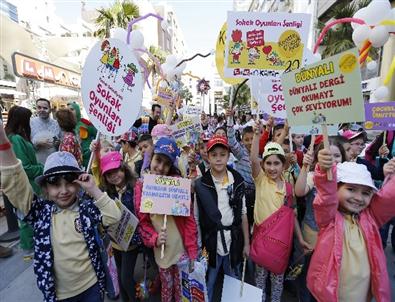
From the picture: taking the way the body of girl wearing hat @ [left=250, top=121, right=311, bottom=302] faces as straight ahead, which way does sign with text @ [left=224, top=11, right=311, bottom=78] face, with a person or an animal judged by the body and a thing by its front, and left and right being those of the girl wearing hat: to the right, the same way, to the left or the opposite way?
the same way

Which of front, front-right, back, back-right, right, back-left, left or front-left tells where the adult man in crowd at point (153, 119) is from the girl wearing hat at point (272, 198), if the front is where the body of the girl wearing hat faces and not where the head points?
back-right

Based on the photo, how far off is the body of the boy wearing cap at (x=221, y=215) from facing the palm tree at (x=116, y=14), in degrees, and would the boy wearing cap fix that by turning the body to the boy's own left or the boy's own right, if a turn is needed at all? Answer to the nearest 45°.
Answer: approximately 135° to the boy's own right

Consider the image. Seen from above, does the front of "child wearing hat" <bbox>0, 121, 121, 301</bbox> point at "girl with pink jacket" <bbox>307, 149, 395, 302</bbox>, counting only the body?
no

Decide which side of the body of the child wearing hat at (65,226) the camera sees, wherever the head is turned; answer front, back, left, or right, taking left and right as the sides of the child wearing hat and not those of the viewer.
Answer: front

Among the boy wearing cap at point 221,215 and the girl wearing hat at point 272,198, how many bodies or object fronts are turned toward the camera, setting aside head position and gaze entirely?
2

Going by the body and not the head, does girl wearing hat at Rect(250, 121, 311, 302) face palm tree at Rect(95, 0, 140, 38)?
no

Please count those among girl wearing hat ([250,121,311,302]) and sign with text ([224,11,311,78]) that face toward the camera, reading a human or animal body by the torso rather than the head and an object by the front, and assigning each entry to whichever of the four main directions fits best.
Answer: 2

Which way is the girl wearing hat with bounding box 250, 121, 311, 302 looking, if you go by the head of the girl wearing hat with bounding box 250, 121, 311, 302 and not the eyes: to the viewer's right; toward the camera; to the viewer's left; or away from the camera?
toward the camera

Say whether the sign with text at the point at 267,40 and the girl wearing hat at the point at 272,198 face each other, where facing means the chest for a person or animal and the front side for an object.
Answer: no

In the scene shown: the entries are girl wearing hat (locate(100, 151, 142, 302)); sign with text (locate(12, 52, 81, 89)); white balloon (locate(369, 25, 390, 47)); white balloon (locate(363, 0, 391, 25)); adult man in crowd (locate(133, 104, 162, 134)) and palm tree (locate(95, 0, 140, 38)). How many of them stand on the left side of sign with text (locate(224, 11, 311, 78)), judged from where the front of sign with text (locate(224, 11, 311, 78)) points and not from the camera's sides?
2

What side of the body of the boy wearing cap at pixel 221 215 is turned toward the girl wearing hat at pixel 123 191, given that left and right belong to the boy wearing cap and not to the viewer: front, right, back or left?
right

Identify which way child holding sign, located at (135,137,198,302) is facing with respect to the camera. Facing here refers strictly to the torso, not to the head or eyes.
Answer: toward the camera

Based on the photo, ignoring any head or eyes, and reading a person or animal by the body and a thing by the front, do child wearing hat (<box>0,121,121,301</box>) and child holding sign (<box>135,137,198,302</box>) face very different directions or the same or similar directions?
same or similar directions

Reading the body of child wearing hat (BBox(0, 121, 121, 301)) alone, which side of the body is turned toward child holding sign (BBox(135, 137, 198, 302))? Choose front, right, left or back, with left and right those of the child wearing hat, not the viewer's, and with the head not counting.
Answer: left

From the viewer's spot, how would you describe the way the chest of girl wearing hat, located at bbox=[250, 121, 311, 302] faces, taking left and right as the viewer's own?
facing the viewer

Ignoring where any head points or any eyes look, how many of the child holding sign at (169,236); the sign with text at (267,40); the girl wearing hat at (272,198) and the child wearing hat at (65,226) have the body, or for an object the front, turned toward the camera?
4
